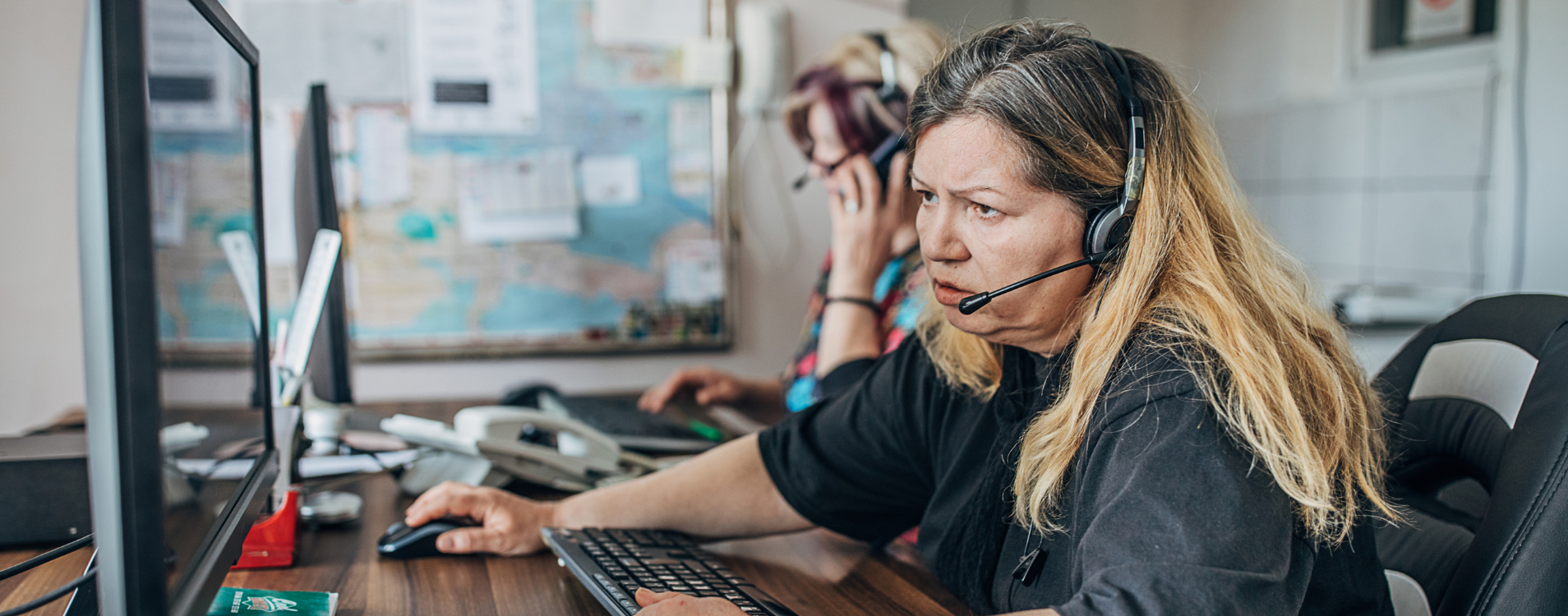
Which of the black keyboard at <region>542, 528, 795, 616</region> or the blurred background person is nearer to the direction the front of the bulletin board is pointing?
the black keyboard

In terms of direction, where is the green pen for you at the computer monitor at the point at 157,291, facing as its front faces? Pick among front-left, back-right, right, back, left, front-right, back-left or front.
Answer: front-left

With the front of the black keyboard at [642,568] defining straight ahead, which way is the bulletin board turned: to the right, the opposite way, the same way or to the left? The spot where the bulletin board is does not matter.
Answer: to the right

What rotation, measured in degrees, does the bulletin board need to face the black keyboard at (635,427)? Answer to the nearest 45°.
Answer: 0° — it already faces it

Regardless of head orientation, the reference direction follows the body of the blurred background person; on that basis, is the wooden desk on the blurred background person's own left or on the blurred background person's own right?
on the blurred background person's own left

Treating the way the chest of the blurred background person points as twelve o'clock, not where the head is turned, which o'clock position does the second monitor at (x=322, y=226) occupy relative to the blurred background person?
The second monitor is roughly at 11 o'clock from the blurred background person.

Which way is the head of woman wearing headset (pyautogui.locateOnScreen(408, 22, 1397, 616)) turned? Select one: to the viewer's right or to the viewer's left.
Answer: to the viewer's left

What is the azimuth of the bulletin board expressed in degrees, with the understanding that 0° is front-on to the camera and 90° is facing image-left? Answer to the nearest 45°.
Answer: approximately 0°

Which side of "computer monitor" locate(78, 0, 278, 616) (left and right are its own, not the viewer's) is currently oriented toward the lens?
right

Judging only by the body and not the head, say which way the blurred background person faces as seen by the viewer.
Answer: to the viewer's left

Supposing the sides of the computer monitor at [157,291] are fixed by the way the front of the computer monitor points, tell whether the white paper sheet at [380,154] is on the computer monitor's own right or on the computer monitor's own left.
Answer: on the computer monitor's own left

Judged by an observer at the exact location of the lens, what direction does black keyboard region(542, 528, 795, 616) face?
facing to the right of the viewer
